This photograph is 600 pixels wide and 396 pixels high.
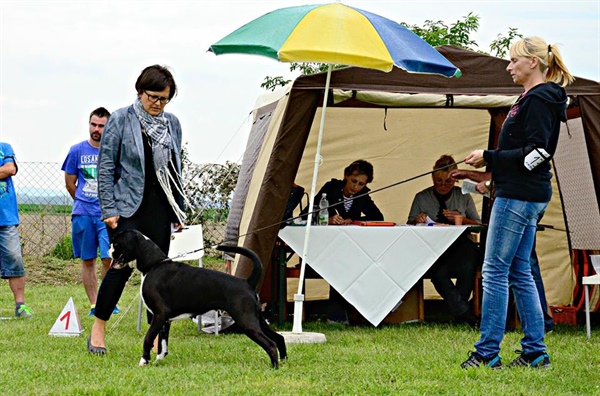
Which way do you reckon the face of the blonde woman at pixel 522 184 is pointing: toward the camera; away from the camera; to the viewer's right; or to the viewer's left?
to the viewer's left

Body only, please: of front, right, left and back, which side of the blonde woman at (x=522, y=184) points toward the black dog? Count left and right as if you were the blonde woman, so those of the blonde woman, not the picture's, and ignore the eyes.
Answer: front

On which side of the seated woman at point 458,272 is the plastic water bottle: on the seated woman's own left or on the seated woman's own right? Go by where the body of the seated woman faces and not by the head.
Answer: on the seated woman's own right

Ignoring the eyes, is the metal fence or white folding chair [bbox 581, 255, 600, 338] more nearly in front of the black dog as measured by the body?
the metal fence

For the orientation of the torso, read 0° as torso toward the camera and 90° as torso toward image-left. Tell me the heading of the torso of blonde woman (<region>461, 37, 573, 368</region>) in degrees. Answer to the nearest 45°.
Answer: approximately 90°

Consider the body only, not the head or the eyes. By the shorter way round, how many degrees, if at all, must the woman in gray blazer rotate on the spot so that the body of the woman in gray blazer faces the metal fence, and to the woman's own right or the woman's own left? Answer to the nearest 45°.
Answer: approximately 135° to the woman's own left

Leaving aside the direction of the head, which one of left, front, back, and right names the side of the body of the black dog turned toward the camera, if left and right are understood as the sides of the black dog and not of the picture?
left

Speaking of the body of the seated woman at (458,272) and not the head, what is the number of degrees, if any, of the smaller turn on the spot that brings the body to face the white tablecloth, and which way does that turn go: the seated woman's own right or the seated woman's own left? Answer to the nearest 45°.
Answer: approximately 45° to the seated woman's own right

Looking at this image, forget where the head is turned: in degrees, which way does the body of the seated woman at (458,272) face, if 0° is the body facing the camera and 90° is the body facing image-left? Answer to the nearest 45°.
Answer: approximately 0°

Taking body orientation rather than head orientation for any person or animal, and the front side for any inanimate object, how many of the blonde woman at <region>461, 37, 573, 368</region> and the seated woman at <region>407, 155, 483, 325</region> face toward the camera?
1
